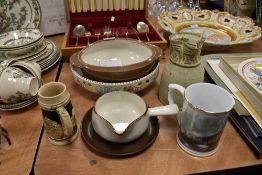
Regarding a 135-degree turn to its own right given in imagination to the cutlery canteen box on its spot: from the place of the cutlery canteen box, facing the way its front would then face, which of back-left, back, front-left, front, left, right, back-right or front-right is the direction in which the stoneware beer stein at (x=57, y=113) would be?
back-left

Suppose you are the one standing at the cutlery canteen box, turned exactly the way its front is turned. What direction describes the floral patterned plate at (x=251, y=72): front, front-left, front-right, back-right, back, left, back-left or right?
front-left

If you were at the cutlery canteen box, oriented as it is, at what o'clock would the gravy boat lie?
The gravy boat is roughly at 12 o'clock from the cutlery canteen box.

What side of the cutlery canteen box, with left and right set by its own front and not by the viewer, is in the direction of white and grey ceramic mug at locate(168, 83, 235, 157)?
front

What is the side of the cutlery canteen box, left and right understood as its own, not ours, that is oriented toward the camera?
front

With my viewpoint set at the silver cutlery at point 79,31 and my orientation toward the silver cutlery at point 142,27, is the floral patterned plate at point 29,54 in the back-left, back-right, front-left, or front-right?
back-right

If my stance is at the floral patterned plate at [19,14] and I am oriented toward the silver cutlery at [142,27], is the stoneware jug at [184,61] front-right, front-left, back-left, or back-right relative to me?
front-right
